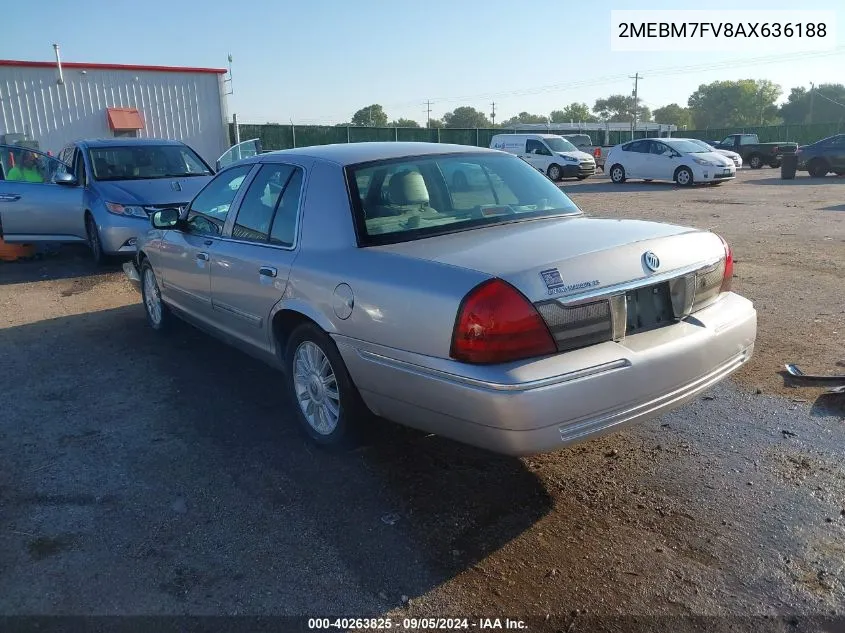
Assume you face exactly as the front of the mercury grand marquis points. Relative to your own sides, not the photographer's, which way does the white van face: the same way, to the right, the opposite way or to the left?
the opposite way

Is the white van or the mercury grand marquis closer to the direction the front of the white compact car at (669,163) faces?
the mercury grand marquis

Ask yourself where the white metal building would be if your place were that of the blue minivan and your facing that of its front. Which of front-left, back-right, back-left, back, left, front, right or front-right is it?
back-left

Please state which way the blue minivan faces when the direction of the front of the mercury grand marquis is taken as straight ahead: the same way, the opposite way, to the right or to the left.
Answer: the opposite way

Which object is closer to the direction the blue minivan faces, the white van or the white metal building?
the white van

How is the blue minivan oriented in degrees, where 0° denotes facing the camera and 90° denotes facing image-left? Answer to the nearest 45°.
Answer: approximately 315°

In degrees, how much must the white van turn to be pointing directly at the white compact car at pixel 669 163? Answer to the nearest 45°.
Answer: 0° — it already faces it

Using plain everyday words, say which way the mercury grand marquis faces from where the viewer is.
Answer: facing away from the viewer and to the left of the viewer
